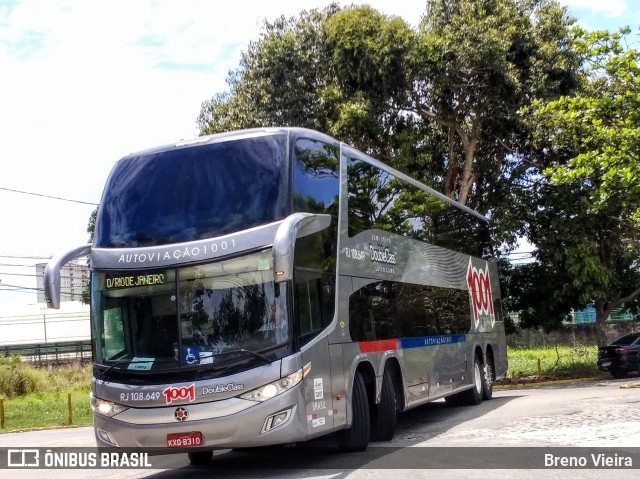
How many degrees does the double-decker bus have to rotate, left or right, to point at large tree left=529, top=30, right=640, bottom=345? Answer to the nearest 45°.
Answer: approximately 180°

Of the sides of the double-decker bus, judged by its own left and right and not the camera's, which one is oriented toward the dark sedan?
back

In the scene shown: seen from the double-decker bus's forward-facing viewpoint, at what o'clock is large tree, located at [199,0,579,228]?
The large tree is roughly at 5 o'clock from the double-decker bus.
